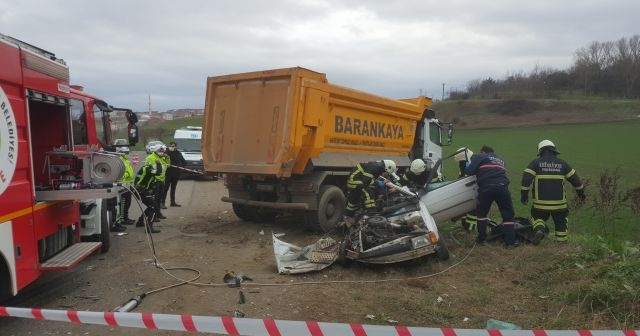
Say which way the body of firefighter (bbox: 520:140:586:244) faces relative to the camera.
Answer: away from the camera

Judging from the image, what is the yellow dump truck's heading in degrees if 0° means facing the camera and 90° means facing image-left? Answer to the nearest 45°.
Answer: approximately 225°

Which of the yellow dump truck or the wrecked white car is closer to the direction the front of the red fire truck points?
the yellow dump truck

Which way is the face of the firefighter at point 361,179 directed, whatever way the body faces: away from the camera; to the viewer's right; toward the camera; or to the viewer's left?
to the viewer's right

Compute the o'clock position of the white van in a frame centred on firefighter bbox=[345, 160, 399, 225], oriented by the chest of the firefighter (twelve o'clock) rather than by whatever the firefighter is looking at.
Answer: The white van is roughly at 8 o'clock from the firefighter.

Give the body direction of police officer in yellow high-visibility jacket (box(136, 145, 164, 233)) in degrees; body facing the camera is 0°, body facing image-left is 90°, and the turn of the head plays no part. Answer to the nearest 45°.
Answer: approximately 270°

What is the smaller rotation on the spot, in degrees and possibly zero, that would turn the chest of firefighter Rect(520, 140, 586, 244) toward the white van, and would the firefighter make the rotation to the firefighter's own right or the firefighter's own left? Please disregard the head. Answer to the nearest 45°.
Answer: approximately 45° to the firefighter's own left

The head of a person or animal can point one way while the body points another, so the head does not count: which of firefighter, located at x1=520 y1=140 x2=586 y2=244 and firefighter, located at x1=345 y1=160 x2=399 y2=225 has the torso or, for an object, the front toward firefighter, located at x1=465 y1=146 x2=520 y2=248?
firefighter, located at x1=345 y1=160 x2=399 y2=225

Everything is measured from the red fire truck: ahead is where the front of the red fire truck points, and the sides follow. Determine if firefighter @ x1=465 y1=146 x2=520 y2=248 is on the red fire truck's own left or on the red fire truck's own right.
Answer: on the red fire truck's own right

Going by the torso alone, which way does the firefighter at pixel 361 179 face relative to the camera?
to the viewer's right

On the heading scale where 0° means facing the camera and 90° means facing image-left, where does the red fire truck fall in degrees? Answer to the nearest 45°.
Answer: approximately 225°

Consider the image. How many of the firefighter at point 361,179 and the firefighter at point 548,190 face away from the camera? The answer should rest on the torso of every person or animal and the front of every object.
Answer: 1
